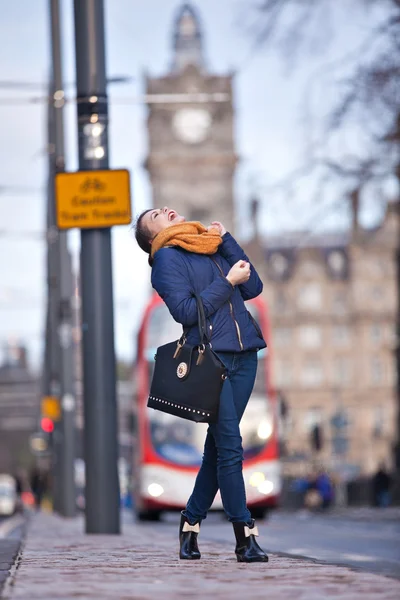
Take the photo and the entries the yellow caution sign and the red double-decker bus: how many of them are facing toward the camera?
2

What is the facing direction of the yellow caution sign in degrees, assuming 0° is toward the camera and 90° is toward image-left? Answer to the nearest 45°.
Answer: approximately 0°

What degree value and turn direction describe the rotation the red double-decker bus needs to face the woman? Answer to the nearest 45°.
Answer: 0° — it already faces them

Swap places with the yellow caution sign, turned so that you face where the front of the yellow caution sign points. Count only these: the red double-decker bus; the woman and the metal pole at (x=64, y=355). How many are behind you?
2

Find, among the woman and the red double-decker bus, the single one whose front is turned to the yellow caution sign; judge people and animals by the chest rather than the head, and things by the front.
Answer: the red double-decker bus

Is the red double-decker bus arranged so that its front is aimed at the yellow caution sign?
yes

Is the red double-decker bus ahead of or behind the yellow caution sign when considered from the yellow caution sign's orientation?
behind
